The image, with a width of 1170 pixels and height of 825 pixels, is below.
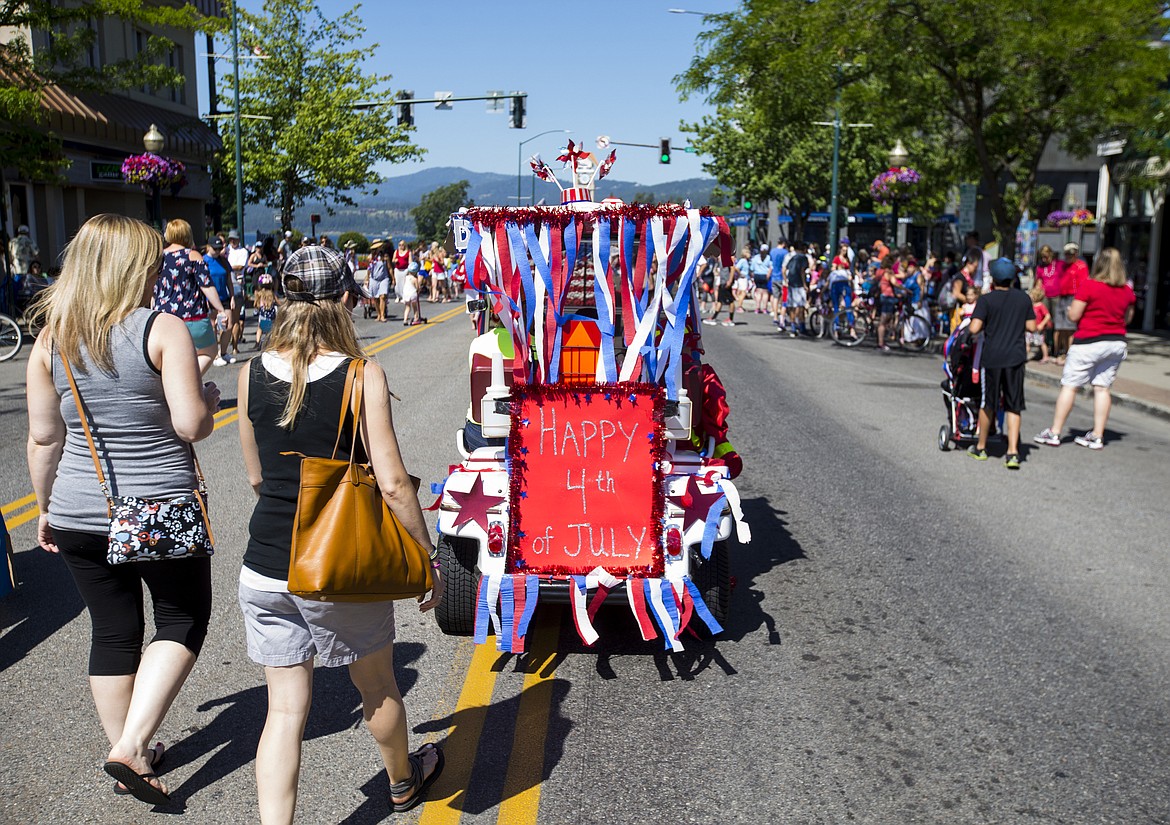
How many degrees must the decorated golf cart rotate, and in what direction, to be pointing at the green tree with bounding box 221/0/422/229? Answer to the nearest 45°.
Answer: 0° — it already faces it

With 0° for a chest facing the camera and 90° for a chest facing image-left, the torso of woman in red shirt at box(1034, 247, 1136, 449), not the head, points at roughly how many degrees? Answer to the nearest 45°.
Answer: approximately 135°

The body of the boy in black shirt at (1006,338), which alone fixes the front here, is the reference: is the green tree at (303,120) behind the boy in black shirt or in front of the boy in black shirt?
in front

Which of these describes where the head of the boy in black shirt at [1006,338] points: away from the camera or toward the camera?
away from the camera

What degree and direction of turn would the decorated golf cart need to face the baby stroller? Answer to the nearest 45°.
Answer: approximately 45° to its right

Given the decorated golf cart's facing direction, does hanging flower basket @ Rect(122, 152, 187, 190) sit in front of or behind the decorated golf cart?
in front

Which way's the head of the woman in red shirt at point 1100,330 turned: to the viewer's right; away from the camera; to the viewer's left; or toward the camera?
away from the camera

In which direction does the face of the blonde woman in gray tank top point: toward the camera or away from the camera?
away from the camera

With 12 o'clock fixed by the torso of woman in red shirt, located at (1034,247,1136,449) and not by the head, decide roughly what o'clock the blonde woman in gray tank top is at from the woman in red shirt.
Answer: The blonde woman in gray tank top is roughly at 8 o'clock from the woman in red shirt.

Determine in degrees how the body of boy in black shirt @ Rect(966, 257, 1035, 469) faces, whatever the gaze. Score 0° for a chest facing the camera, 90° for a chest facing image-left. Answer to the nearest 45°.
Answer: approximately 180°

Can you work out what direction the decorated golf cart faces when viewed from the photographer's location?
facing away from the viewer

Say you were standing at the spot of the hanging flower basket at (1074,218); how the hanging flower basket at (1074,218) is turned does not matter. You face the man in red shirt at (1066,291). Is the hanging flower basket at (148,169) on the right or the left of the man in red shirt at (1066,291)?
right

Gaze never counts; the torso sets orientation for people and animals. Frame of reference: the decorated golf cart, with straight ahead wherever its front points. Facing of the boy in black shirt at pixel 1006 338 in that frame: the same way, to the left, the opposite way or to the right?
the same way

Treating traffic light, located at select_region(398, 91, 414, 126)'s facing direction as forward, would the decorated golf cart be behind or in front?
behind

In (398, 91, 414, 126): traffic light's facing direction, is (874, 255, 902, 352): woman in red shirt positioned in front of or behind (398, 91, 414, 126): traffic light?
behind

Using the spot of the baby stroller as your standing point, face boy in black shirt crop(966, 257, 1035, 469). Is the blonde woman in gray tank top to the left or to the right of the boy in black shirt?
right

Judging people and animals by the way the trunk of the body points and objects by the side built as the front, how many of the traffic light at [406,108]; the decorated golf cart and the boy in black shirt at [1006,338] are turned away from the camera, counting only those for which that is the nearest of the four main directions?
3

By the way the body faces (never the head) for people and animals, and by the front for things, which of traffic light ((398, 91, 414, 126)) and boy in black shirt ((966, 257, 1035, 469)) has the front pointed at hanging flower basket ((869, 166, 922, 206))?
the boy in black shirt
